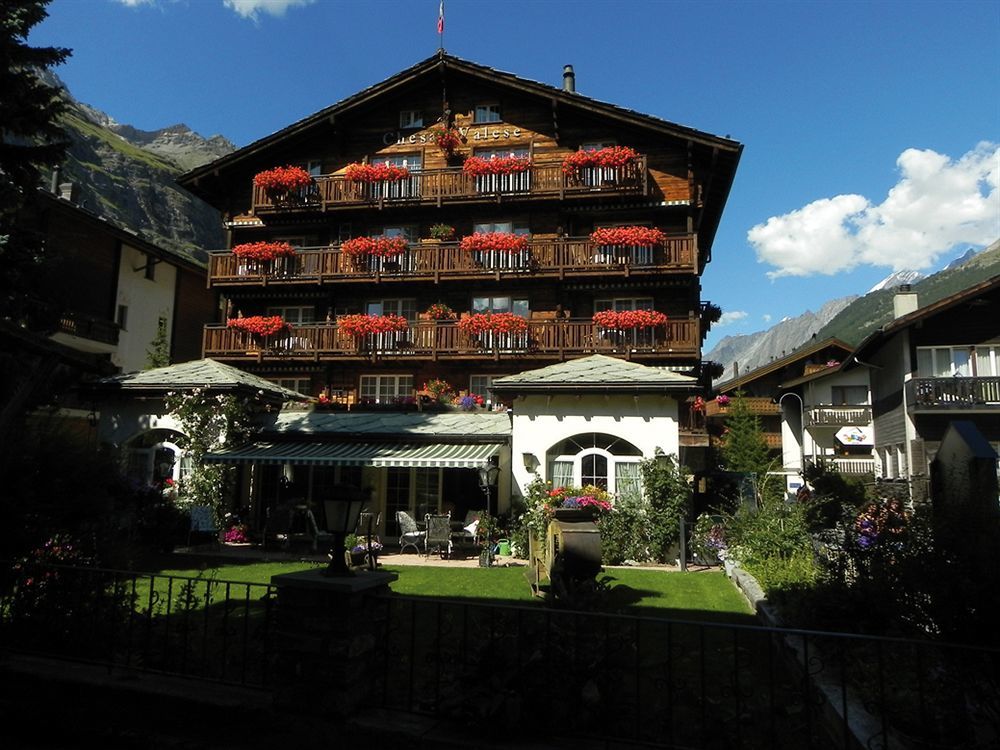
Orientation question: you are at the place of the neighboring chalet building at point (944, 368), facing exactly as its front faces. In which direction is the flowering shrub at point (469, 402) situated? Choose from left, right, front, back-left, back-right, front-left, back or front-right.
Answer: front-right

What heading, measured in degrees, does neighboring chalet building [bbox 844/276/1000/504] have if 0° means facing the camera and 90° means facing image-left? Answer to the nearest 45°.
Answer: approximately 0°

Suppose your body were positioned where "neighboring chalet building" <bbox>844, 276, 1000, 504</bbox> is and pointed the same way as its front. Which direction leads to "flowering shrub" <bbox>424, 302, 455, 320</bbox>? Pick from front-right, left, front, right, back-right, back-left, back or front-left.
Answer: front-right

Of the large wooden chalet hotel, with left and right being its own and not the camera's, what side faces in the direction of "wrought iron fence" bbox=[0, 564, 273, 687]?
front

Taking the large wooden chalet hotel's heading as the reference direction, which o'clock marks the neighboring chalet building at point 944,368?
The neighboring chalet building is roughly at 9 o'clock from the large wooden chalet hotel.

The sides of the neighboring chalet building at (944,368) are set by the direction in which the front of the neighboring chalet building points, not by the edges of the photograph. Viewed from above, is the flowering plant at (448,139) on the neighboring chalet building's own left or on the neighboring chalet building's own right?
on the neighboring chalet building's own right

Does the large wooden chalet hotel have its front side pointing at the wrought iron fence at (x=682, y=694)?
yes

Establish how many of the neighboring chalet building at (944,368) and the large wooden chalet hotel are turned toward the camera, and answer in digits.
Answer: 2

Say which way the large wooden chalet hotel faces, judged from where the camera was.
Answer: facing the viewer

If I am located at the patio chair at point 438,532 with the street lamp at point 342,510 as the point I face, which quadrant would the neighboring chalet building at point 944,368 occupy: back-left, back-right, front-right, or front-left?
back-left

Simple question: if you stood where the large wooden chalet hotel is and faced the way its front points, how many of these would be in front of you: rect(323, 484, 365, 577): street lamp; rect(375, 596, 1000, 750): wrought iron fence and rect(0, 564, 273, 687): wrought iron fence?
3

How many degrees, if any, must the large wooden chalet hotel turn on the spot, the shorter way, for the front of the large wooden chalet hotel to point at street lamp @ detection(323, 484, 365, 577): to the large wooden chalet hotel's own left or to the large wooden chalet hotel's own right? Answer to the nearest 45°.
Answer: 0° — it already faces it

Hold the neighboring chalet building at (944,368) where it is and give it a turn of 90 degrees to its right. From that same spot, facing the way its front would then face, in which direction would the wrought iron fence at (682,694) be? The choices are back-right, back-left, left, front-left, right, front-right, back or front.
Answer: left

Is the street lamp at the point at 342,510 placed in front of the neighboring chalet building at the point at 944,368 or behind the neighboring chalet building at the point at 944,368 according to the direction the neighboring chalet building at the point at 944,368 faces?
in front
